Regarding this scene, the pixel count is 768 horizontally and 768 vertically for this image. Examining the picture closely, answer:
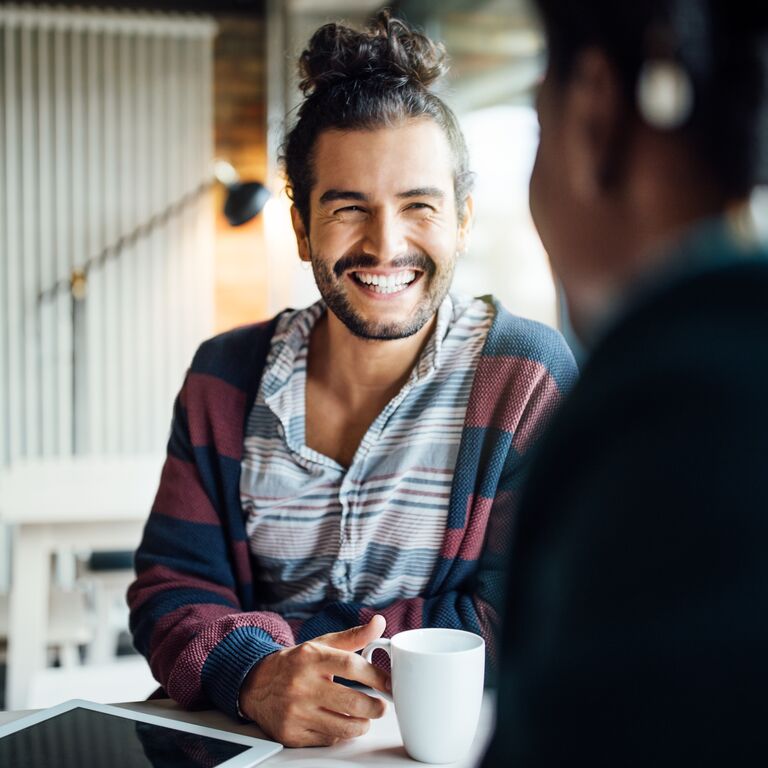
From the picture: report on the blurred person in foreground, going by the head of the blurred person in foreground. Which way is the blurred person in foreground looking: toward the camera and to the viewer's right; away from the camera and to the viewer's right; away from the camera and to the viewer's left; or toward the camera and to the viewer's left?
away from the camera and to the viewer's left

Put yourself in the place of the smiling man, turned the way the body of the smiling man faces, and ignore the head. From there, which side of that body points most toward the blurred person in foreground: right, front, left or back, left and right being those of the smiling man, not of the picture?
front

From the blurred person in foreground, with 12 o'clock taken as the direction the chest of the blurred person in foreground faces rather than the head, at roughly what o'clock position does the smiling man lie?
The smiling man is roughly at 1 o'clock from the blurred person in foreground.

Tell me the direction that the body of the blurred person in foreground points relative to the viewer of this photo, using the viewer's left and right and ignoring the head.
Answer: facing away from the viewer and to the left of the viewer

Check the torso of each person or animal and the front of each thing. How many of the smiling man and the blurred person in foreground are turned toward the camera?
1
